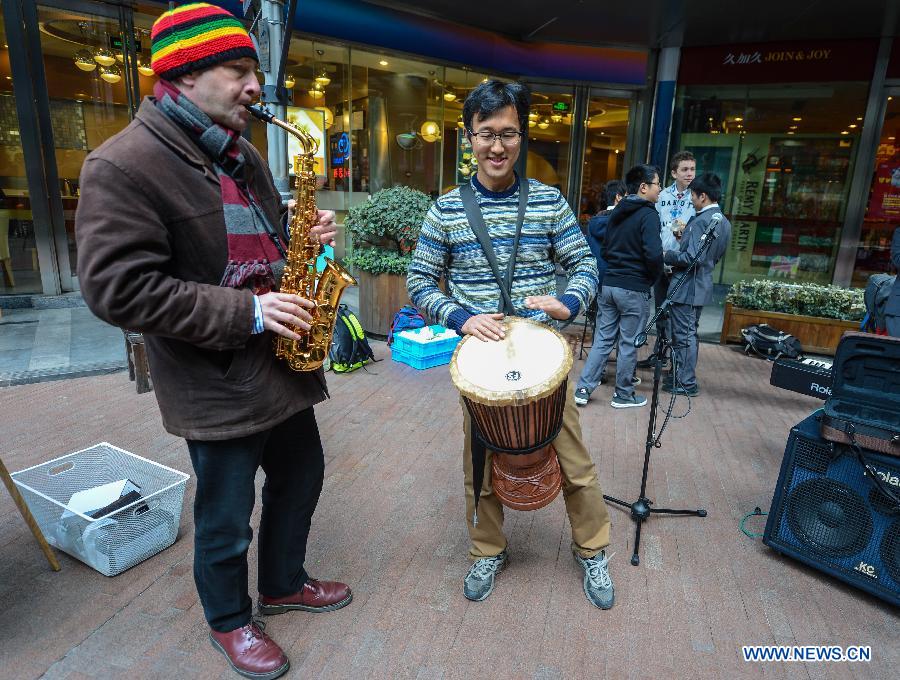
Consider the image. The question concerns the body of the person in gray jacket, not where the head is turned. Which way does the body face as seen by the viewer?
to the viewer's left

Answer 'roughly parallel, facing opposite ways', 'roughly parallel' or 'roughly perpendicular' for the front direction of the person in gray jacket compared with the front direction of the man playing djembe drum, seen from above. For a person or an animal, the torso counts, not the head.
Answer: roughly perpendicular

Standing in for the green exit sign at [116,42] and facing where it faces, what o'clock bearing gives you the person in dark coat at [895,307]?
The person in dark coat is roughly at 11 o'clock from the green exit sign.

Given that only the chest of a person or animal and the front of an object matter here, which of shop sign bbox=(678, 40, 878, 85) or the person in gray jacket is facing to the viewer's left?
the person in gray jacket

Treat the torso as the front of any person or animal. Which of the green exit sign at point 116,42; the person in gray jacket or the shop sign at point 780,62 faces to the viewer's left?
the person in gray jacket

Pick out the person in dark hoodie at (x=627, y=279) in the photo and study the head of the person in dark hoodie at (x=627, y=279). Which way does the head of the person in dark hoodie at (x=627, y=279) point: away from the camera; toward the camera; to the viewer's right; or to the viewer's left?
to the viewer's right

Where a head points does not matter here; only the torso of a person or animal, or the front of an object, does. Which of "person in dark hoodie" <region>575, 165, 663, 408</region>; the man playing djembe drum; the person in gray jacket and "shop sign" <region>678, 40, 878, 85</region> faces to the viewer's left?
the person in gray jacket

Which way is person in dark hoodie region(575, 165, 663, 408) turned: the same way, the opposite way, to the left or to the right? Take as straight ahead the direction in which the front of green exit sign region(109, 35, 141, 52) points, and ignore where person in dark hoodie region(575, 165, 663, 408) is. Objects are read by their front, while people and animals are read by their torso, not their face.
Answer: to the left

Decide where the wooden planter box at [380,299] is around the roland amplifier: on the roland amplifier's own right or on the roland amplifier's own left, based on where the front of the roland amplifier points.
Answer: on the roland amplifier's own right

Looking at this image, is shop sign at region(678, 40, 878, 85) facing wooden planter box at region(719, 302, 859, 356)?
yes

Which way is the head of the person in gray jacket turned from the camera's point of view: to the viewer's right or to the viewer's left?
to the viewer's left

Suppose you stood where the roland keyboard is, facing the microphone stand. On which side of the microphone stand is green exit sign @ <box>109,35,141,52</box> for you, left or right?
right

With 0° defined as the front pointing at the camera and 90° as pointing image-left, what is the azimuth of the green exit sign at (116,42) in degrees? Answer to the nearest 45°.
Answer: approximately 0°
